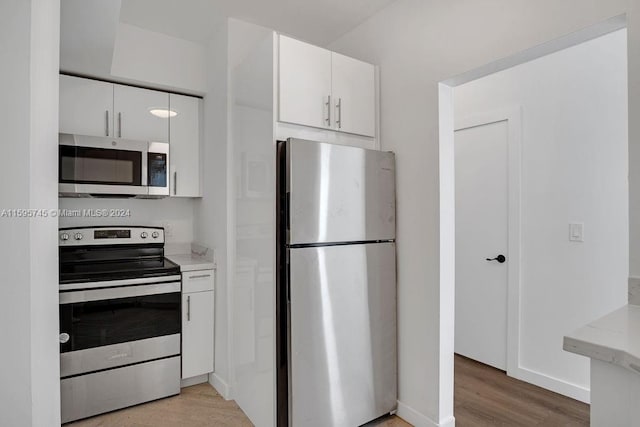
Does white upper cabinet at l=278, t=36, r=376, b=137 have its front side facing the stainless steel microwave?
no

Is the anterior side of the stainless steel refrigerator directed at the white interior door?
no

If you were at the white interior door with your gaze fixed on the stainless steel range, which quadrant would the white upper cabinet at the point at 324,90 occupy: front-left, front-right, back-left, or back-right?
front-left

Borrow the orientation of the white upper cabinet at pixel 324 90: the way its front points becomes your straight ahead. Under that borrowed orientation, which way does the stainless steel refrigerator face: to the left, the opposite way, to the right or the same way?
the same way

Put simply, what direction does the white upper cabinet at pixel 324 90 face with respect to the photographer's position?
facing the viewer and to the right of the viewer

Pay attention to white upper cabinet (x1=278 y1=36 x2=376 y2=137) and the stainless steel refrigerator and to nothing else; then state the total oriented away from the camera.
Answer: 0

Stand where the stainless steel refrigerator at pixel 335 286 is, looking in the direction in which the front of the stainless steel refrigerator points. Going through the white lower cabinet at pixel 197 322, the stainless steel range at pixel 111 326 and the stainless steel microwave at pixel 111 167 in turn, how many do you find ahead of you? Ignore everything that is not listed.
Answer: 0

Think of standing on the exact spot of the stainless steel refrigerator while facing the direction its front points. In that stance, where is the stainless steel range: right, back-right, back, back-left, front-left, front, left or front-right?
back-right

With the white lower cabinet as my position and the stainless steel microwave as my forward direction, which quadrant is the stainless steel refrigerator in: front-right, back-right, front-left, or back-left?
back-left

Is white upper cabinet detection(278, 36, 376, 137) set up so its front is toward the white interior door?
no
